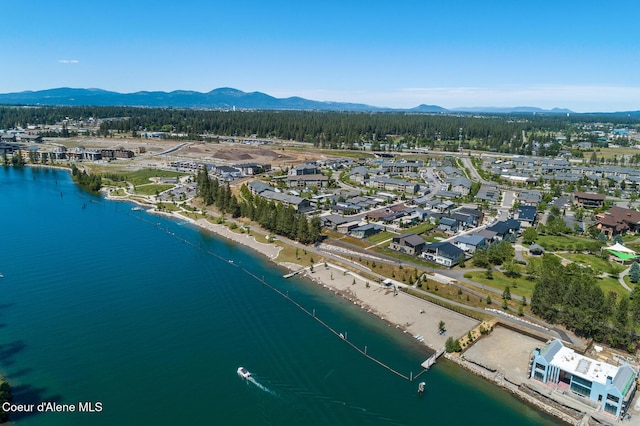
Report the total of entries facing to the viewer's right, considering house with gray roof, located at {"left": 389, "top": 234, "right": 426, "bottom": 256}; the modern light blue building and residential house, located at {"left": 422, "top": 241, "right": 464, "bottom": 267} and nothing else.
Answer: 0

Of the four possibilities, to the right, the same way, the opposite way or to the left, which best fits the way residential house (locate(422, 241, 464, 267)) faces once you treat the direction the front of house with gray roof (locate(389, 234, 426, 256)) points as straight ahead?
the same way

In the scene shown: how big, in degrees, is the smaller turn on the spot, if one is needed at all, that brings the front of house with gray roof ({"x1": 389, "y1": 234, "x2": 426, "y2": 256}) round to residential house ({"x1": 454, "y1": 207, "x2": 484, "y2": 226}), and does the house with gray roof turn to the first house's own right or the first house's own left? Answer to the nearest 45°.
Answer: approximately 180°

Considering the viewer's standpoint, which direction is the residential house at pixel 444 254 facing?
facing the viewer and to the left of the viewer

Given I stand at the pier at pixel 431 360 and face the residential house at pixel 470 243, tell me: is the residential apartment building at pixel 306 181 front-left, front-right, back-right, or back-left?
front-left

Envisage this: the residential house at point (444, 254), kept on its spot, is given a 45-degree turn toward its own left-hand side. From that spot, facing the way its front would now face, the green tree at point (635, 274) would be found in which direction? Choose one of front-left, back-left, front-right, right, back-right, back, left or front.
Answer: left

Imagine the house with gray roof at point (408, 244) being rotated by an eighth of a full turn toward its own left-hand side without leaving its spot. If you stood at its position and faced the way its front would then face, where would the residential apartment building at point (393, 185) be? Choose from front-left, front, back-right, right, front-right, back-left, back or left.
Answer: back

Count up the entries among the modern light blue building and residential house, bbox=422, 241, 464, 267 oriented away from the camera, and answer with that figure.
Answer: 0

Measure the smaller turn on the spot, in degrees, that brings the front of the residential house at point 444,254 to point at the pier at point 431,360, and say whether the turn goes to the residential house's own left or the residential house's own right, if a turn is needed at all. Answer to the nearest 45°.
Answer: approximately 45° to the residential house's own left

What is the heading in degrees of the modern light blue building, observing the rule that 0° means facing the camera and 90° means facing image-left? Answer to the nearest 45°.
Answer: approximately 45°

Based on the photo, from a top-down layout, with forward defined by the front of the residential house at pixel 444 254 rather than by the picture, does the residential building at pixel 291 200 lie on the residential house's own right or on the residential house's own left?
on the residential house's own right

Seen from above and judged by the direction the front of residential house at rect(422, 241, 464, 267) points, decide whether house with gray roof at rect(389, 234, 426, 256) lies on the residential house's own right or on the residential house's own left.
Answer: on the residential house's own right

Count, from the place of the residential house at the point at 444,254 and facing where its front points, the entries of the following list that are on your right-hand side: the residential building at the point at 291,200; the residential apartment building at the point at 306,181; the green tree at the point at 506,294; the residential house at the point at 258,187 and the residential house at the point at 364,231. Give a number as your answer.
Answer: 4

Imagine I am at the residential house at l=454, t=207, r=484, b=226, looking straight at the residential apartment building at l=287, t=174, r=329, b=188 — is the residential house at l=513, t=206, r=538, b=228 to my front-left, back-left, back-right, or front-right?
back-right

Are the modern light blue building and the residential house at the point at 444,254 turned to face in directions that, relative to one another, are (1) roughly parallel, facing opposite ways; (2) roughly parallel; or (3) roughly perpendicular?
roughly parallel

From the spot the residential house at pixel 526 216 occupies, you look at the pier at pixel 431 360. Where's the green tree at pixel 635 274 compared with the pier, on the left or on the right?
left

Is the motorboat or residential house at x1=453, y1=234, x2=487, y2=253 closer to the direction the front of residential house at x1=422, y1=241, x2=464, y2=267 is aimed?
the motorboat

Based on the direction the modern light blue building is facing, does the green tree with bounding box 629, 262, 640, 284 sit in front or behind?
behind

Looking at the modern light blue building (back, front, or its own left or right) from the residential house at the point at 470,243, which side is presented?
right

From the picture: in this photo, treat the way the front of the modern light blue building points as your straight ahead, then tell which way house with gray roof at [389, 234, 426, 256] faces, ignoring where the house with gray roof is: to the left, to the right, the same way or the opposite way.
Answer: the same way
